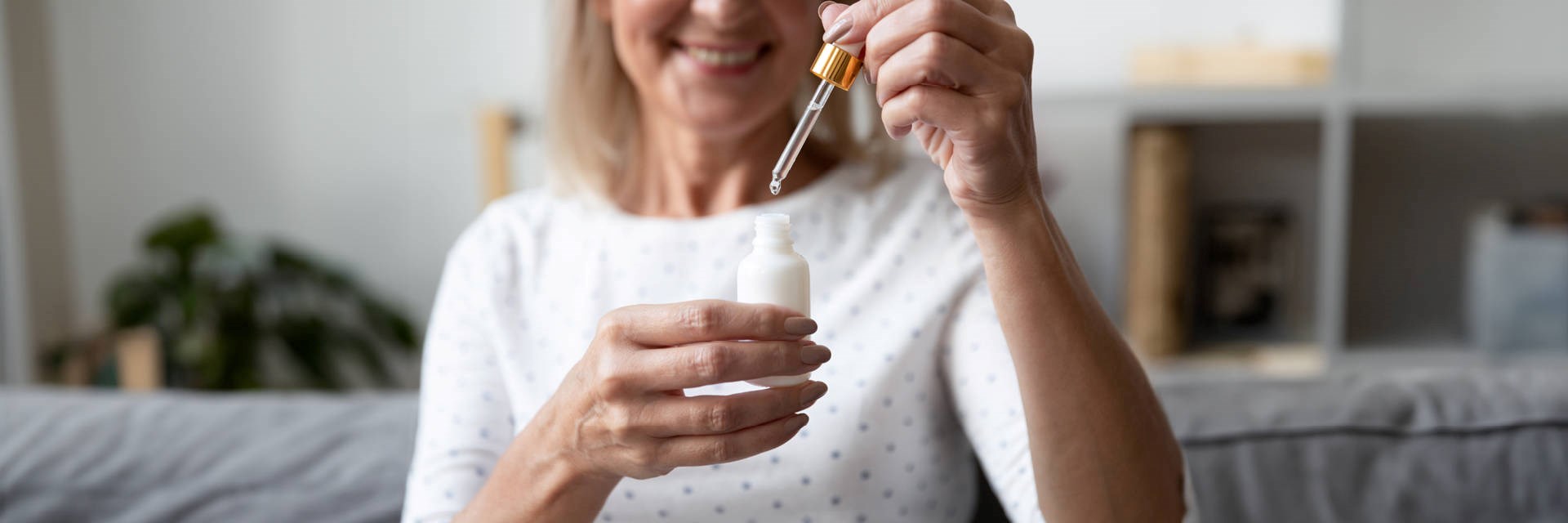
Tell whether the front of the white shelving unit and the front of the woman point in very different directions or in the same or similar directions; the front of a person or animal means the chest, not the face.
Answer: same or similar directions

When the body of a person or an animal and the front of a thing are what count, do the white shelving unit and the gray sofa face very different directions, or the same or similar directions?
same or similar directions

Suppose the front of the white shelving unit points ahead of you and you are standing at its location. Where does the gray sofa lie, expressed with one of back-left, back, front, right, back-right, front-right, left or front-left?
front

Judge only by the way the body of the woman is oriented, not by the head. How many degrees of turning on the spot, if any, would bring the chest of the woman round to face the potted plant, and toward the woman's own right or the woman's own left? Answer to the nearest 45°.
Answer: approximately 135° to the woman's own right

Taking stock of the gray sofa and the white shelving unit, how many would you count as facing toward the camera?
2

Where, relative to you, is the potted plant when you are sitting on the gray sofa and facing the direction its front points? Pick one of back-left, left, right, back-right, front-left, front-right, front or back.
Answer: back-right

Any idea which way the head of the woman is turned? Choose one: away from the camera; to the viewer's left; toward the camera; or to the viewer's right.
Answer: toward the camera

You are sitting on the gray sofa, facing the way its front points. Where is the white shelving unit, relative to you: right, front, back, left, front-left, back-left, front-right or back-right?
back-left

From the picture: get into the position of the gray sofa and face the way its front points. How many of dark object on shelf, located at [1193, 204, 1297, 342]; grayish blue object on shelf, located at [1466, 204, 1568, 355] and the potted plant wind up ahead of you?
0

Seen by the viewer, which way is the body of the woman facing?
toward the camera

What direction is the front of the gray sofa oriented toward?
toward the camera

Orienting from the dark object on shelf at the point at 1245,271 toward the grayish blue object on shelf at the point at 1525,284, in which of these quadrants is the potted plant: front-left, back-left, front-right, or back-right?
back-right

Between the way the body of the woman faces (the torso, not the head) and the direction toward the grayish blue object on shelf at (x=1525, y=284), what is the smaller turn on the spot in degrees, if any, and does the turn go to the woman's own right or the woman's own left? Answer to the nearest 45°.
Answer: approximately 135° to the woman's own left

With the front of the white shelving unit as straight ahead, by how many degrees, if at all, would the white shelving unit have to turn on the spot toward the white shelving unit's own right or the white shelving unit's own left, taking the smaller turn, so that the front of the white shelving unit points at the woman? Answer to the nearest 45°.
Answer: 0° — it already faces them

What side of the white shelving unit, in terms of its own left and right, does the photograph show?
front
